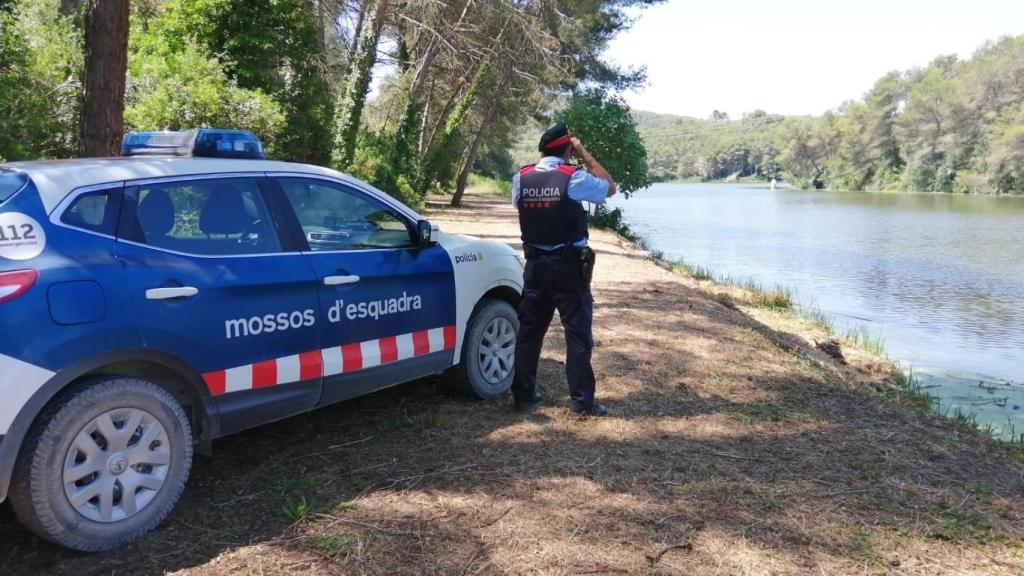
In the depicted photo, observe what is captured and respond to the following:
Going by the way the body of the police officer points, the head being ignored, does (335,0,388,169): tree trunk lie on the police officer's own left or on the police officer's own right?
on the police officer's own left

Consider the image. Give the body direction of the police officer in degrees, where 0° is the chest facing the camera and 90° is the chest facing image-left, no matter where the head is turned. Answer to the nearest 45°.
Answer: approximately 225°

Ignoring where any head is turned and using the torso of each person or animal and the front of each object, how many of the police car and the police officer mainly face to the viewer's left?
0

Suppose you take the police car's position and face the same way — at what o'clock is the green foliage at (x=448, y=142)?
The green foliage is roughly at 11 o'clock from the police car.

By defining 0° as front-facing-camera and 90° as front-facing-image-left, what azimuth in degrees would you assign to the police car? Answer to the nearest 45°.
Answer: approximately 225°

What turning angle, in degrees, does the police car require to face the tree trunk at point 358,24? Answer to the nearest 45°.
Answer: approximately 45° to its left

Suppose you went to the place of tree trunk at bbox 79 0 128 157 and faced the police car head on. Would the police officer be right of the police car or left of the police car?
left

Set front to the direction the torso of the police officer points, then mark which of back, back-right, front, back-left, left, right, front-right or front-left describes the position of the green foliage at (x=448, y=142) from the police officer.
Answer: front-left

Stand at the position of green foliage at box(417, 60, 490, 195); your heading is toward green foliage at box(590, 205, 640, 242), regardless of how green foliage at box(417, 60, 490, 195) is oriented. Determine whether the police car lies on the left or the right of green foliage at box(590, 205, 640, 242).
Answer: right

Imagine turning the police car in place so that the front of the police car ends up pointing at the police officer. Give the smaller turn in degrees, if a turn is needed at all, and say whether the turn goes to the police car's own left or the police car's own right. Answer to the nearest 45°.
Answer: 0° — it already faces them

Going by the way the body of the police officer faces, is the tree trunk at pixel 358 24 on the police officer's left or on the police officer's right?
on the police officer's left

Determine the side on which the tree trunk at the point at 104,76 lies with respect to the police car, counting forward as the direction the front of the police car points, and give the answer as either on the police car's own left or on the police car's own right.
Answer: on the police car's own left
